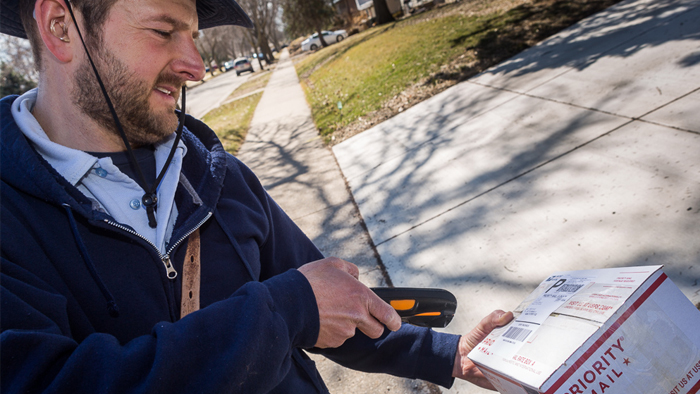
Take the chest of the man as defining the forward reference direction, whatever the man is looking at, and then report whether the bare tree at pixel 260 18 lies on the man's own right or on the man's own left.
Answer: on the man's own left

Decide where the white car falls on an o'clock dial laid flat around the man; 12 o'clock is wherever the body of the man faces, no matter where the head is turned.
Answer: The white car is roughly at 8 o'clock from the man.

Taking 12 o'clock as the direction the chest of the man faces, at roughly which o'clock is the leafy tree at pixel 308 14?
The leafy tree is roughly at 8 o'clock from the man.

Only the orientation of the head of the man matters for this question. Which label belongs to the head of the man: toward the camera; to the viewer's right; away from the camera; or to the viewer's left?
to the viewer's right

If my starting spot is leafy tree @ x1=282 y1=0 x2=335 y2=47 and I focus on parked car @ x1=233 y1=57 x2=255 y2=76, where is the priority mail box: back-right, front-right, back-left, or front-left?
back-left

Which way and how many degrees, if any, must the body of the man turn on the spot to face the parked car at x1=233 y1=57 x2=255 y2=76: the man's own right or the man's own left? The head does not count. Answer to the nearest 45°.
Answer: approximately 135° to the man's own left
